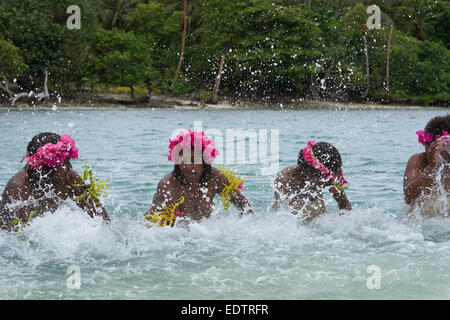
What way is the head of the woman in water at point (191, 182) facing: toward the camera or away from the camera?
toward the camera

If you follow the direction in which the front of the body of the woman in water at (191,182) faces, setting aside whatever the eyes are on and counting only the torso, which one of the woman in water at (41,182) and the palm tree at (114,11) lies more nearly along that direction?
the woman in water

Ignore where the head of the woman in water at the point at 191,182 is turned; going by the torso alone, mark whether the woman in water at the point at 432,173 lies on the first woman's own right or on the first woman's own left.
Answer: on the first woman's own left

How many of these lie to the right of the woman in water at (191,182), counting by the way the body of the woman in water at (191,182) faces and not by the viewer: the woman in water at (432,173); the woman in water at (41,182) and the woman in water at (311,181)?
1

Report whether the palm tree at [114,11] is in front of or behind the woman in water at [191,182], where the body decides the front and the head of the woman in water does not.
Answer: behind

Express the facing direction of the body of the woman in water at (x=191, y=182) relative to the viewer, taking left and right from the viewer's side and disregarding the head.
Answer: facing the viewer

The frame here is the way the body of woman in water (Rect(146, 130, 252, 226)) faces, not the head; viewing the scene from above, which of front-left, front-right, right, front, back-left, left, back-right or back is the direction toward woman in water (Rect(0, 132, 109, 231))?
right
